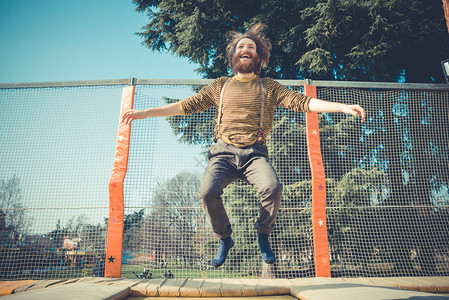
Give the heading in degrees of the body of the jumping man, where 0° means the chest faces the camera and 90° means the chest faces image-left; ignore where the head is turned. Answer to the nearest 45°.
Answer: approximately 0°
